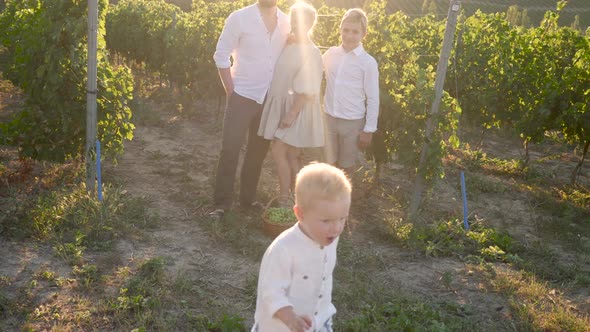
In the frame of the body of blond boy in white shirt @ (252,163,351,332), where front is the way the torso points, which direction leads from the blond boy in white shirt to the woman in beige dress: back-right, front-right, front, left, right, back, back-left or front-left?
back-left

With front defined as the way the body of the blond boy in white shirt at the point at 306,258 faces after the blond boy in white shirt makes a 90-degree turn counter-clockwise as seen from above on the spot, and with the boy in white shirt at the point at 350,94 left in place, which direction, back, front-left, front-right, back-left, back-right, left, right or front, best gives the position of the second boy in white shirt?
front-left

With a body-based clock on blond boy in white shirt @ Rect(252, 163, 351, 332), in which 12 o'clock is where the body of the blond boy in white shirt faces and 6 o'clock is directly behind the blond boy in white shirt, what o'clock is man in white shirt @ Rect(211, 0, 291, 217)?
The man in white shirt is roughly at 7 o'clock from the blond boy in white shirt.

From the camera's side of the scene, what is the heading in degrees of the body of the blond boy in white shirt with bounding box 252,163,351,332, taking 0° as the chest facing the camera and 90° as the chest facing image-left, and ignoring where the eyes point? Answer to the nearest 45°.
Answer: approximately 315°

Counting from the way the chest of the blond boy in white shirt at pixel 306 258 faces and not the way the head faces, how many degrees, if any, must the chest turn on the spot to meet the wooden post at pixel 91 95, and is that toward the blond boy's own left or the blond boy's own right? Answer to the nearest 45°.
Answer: approximately 180°

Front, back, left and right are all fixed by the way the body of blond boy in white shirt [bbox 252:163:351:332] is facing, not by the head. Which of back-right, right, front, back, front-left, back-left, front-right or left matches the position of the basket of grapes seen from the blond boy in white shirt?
back-left

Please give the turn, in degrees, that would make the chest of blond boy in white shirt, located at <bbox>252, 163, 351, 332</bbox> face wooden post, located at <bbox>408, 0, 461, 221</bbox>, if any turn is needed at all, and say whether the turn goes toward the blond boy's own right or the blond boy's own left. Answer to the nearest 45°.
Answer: approximately 135° to the blond boy's own left

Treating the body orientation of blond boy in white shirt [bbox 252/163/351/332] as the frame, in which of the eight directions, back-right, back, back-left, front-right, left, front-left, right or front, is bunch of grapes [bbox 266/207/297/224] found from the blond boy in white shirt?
back-left
